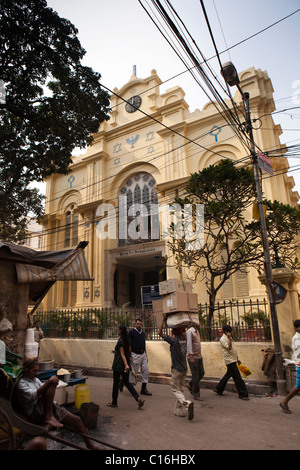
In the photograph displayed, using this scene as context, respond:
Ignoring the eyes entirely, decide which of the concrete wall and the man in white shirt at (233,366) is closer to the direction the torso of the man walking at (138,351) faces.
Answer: the man in white shirt

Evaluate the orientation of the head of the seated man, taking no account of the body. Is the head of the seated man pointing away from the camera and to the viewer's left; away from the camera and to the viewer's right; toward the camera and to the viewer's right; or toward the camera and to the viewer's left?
toward the camera and to the viewer's right

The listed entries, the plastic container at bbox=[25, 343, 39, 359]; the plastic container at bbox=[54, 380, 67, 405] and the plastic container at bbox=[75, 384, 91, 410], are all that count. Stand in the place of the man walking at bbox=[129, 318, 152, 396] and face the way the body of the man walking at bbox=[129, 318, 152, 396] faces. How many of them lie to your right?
3

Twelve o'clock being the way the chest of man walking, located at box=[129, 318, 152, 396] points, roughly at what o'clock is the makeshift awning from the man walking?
The makeshift awning is roughly at 3 o'clock from the man walking.

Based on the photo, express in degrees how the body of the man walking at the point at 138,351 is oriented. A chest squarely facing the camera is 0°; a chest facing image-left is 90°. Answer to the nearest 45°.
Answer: approximately 315°

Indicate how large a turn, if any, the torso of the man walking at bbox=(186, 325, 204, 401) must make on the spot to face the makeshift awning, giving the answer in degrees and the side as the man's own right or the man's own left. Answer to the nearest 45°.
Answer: approximately 90° to the man's own right
